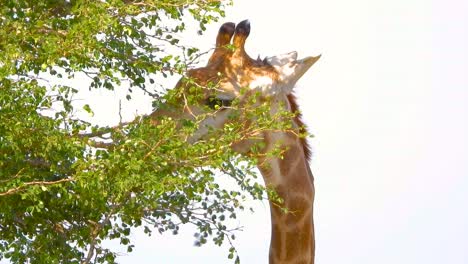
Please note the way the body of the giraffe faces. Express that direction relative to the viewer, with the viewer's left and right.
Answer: facing to the left of the viewer

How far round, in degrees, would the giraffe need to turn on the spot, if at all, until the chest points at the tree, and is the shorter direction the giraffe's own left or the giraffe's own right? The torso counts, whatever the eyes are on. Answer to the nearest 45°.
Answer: approximately 45° to the giraffe's own left
